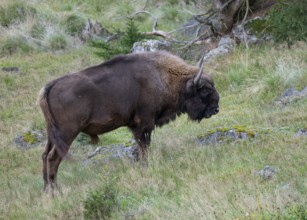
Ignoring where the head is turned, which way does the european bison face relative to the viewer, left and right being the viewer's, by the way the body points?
facing to the right of the viewer

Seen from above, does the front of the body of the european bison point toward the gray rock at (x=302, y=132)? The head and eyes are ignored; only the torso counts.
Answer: yes

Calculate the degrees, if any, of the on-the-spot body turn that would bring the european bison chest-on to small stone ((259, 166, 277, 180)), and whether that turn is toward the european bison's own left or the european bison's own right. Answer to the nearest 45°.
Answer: approximately 45° to the european bison's own right

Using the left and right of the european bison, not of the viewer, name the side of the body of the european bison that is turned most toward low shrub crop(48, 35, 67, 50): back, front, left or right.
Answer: left

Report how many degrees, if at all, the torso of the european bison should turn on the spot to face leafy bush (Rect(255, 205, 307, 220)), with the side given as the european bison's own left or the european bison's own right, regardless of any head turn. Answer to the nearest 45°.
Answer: approximately 45° to the european bison's own right

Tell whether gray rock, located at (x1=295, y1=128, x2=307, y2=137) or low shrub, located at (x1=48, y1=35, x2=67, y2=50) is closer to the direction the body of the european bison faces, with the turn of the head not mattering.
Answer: the gray rock

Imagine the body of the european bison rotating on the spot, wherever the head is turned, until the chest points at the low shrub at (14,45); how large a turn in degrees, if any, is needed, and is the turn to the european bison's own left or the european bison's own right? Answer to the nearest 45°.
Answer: approximately 135° to the european bison's own left

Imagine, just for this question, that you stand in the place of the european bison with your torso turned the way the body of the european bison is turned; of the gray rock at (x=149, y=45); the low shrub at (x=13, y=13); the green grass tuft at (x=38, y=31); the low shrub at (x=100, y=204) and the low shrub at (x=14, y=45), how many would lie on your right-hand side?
1

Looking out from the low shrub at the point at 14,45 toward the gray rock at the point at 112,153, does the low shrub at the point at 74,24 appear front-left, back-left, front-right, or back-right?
back-left

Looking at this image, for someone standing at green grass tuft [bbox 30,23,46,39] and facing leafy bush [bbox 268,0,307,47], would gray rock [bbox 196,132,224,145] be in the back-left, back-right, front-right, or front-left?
front-right

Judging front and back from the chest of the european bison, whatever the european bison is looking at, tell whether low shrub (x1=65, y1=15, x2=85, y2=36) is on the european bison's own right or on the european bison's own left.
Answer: on the european bison's own left

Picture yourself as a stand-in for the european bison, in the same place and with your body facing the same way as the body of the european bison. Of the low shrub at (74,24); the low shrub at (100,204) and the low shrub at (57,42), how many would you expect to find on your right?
1

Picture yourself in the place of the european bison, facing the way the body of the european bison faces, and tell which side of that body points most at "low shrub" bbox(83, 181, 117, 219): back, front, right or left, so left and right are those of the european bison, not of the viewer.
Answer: right

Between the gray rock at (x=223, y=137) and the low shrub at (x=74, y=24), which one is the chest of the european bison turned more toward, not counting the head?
the gray rock
